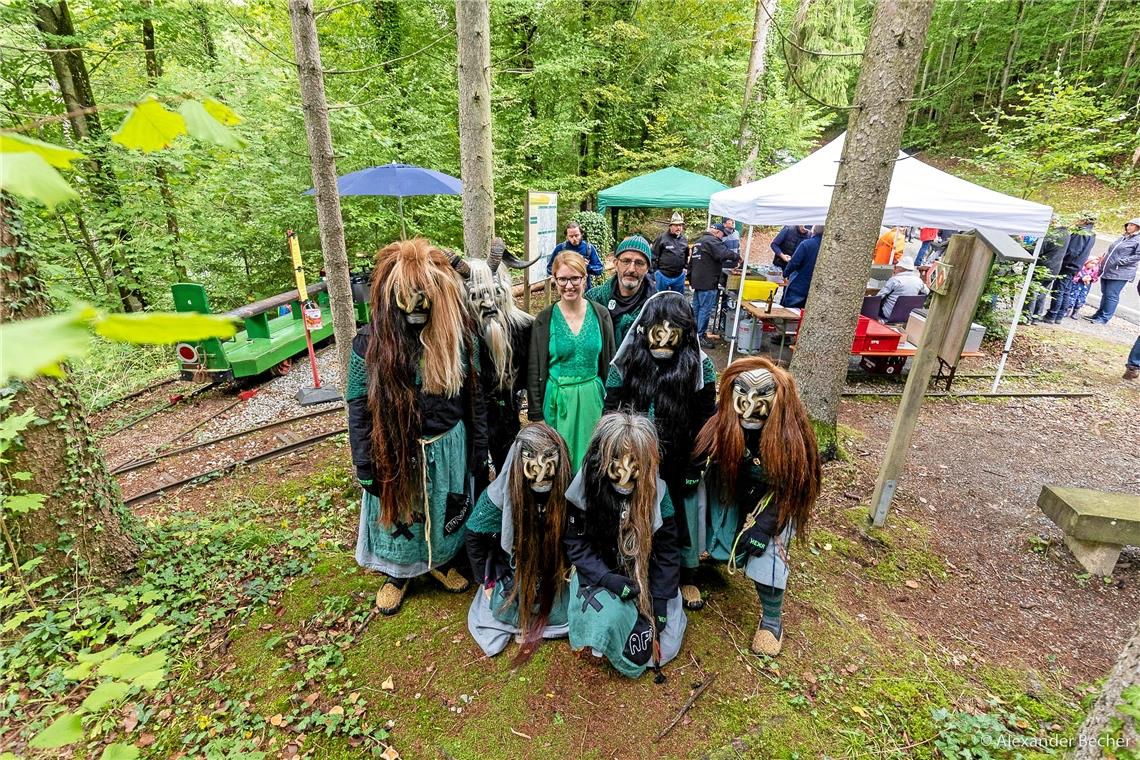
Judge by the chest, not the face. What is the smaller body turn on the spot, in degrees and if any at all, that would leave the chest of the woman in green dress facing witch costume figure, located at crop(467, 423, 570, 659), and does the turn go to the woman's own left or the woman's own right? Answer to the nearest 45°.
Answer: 0° — they already face it

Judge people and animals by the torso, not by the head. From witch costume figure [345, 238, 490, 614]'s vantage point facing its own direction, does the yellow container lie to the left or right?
on its left

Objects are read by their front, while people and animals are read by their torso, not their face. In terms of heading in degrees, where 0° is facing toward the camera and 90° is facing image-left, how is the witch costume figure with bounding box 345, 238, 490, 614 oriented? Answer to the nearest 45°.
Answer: approximately 0°

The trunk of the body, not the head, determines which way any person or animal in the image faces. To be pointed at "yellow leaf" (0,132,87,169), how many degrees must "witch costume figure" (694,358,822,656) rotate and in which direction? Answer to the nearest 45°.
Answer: approximately 45° to its right

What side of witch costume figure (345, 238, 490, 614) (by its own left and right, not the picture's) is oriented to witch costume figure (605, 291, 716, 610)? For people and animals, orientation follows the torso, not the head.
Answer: left

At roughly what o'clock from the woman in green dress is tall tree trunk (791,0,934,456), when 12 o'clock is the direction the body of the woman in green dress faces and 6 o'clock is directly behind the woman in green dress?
The tall tree trunk is roughly at 8 o'clock from the woman in green dress.

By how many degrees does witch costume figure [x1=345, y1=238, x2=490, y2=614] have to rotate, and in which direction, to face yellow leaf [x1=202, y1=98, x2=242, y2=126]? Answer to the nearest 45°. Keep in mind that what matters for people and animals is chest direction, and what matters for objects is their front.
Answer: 0° — it already faces it

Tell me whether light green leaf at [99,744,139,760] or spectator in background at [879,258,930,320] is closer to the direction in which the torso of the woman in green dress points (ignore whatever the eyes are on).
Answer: the light green leaf

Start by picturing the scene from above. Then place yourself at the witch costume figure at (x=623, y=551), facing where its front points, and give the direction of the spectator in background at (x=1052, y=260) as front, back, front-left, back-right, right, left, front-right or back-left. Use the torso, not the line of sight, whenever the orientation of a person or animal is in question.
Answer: back-left
